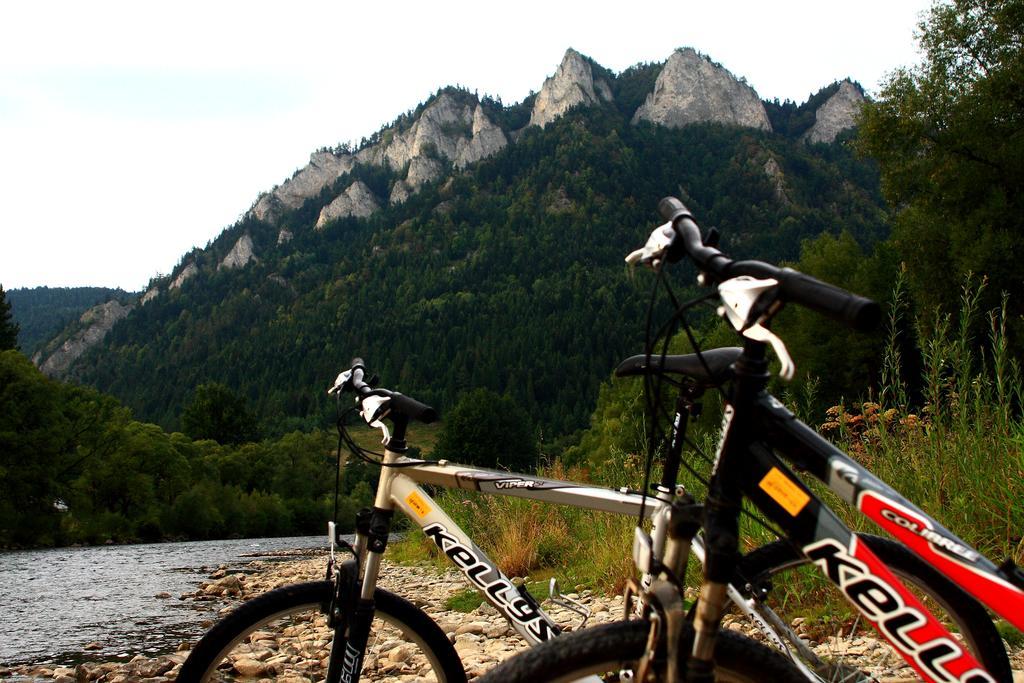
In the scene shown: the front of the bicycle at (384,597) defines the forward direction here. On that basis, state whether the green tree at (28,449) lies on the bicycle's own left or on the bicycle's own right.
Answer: on the bicycle's own right

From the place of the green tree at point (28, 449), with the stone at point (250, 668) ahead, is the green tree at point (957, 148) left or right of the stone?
left

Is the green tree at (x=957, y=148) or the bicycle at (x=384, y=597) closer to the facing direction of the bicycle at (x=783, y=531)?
the bicycle

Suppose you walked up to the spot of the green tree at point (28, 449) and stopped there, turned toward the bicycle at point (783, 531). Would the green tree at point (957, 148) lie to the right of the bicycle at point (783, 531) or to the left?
left

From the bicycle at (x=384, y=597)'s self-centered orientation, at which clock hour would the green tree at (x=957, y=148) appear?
The green tree is roughly at 4 o'clock from the bicycle.

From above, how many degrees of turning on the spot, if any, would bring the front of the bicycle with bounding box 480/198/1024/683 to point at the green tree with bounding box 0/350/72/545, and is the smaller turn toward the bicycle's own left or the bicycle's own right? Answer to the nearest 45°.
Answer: approximately 45° to the bicycle's own right

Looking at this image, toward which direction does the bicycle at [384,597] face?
to the viewer's left

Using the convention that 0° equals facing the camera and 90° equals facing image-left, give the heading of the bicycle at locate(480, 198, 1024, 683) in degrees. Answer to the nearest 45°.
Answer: approximately 90°

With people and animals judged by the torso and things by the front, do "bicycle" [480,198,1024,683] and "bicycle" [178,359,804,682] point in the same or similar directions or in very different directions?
same or similar directions

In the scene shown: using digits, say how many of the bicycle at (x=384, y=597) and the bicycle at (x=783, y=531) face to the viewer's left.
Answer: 2

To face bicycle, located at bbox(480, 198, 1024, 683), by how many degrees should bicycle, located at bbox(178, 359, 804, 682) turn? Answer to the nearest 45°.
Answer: approximately 135° to its left

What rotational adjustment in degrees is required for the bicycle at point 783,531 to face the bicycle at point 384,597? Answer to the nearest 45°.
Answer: approximately 45° to its right
